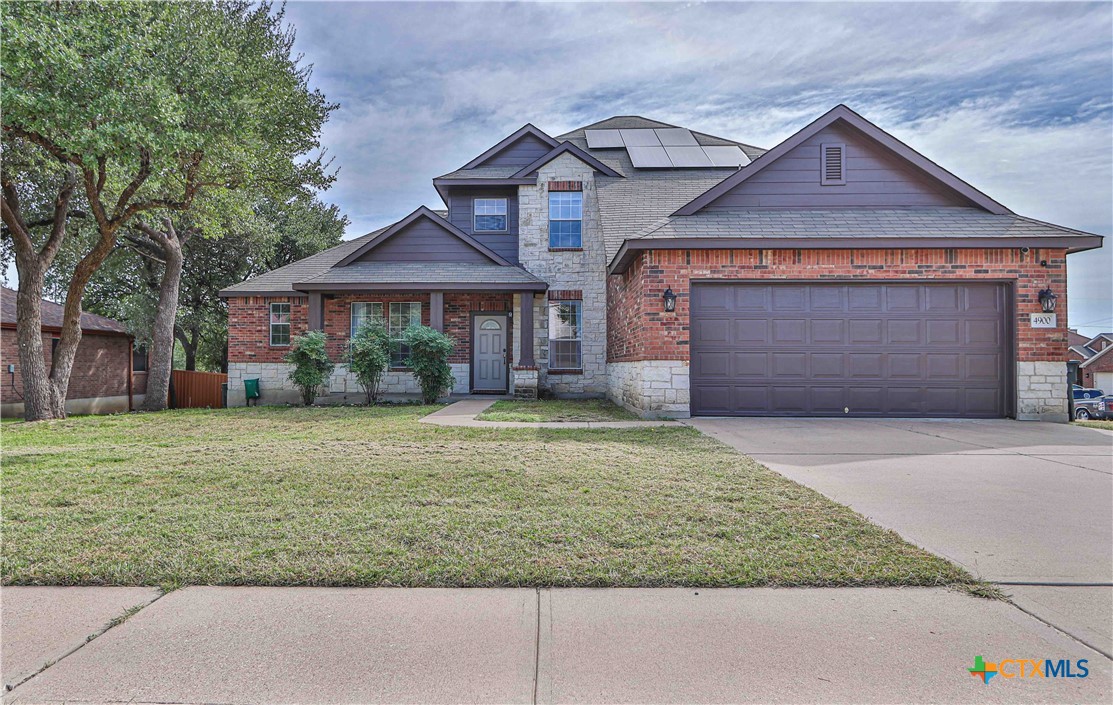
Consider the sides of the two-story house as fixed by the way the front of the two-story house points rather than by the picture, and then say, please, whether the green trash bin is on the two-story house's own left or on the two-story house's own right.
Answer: on the two-story house's own right

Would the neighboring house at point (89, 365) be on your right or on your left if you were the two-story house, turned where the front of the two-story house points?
on your right

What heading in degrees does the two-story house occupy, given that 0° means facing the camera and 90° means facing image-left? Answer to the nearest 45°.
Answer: approximately 0°

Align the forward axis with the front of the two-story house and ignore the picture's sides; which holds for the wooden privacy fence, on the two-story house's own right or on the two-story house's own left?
on the two-story house's own right

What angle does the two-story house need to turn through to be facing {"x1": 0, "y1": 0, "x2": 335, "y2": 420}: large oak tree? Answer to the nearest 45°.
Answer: approximately 90° to its right

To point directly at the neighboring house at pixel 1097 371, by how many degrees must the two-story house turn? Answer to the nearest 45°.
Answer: approximately 135° to its left

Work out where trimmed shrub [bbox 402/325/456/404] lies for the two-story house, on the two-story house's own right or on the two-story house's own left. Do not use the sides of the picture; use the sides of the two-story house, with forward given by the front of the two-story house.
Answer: on the two-story house's own right
